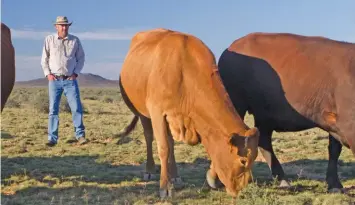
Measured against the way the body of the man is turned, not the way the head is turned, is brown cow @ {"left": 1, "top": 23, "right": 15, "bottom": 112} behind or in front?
in front

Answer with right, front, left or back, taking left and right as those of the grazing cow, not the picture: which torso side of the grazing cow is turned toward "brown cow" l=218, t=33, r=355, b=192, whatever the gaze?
left

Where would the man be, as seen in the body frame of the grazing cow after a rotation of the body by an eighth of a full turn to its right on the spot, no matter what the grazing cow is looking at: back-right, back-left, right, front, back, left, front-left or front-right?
back-right

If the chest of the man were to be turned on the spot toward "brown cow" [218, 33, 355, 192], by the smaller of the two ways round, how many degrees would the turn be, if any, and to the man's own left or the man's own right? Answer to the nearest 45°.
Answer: approximately 45° to the man's own left

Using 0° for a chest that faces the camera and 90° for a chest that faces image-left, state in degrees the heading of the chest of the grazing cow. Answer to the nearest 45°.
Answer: approximately 315°
